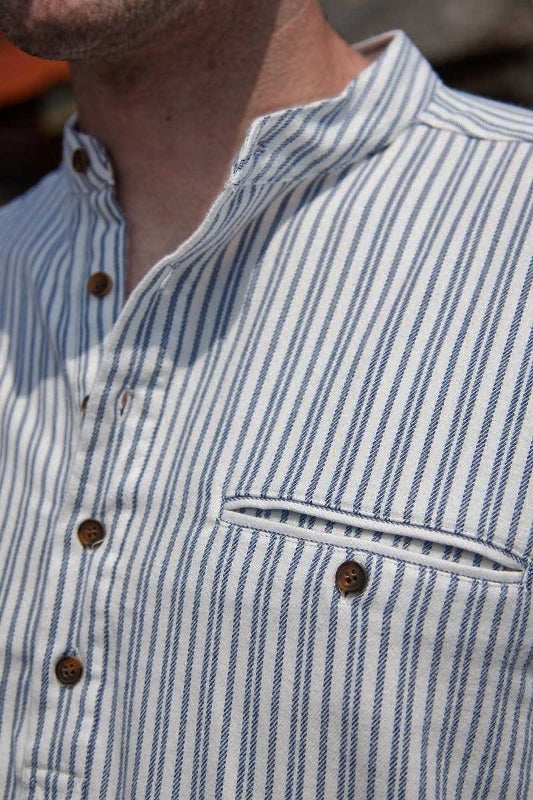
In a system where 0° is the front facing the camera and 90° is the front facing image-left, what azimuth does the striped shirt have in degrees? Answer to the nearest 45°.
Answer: approximately 45°
